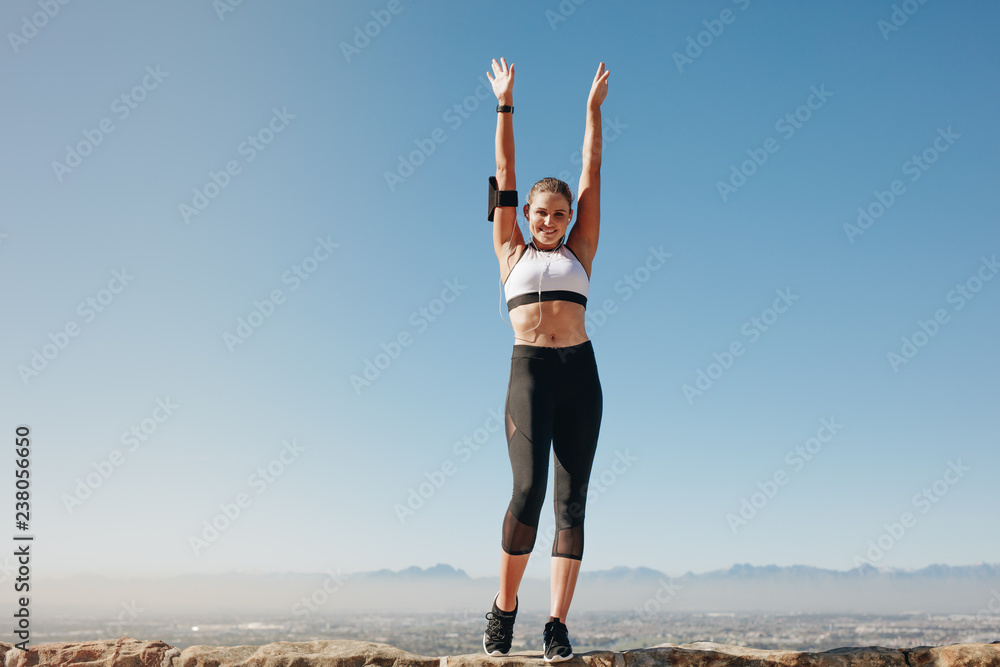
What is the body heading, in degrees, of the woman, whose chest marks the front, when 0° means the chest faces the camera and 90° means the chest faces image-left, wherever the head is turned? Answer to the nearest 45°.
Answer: approximately 0°
